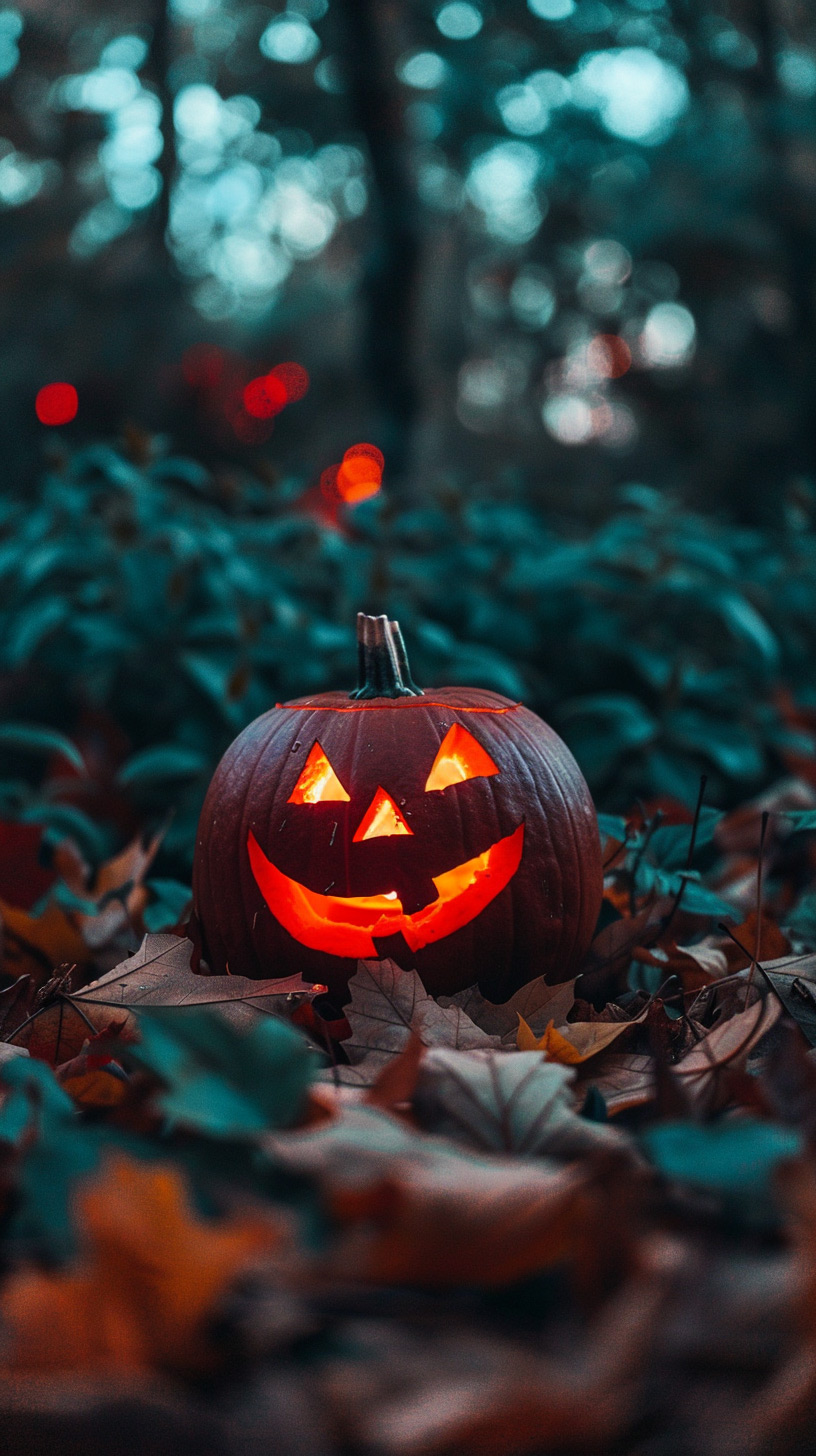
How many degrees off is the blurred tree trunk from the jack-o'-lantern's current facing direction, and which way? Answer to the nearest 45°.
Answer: approximately 180°

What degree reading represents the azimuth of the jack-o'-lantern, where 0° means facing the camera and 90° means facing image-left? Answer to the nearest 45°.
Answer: approximately 0°

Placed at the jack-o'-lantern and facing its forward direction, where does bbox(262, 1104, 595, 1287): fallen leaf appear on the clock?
The fallen leaf is roughly at 12 o'clock from the jack-o'-lantern.

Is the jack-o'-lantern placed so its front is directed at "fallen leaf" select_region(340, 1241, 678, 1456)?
yes
